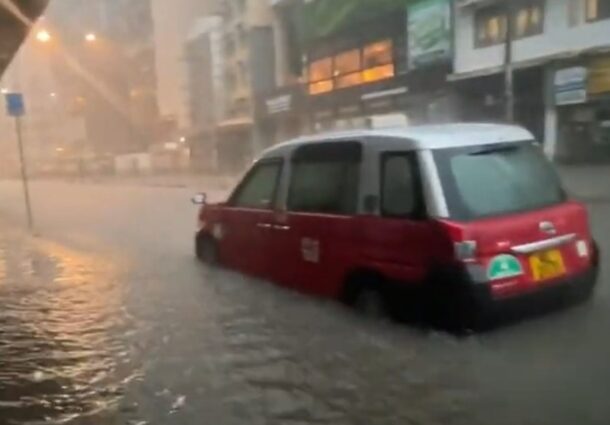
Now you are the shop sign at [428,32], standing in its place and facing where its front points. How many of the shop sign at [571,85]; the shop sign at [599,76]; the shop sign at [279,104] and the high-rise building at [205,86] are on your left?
2

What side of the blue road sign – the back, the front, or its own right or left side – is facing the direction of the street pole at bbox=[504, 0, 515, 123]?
left

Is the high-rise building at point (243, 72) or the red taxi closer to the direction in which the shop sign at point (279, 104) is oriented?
the red taxi

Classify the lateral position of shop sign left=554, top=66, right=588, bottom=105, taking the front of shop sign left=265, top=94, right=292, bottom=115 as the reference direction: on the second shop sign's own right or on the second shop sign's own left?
on the second shop sign's own left

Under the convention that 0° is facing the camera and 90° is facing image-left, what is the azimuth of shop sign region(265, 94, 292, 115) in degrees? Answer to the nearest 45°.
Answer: approximately 45°

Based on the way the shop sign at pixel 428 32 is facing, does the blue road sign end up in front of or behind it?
in front

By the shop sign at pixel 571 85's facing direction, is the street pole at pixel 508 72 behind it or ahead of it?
ahead

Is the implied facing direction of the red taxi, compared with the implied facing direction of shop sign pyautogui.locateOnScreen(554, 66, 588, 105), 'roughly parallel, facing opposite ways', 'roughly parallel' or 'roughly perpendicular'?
roughly perpendicular

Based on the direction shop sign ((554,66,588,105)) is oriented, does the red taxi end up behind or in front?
in front

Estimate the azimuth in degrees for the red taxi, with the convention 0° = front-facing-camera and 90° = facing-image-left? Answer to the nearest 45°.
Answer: approximately 135°

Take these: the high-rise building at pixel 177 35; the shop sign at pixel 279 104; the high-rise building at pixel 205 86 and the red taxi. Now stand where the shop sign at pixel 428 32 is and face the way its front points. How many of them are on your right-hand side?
3

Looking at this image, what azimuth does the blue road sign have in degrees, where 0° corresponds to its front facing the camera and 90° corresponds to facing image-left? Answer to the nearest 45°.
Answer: approximately 0°
